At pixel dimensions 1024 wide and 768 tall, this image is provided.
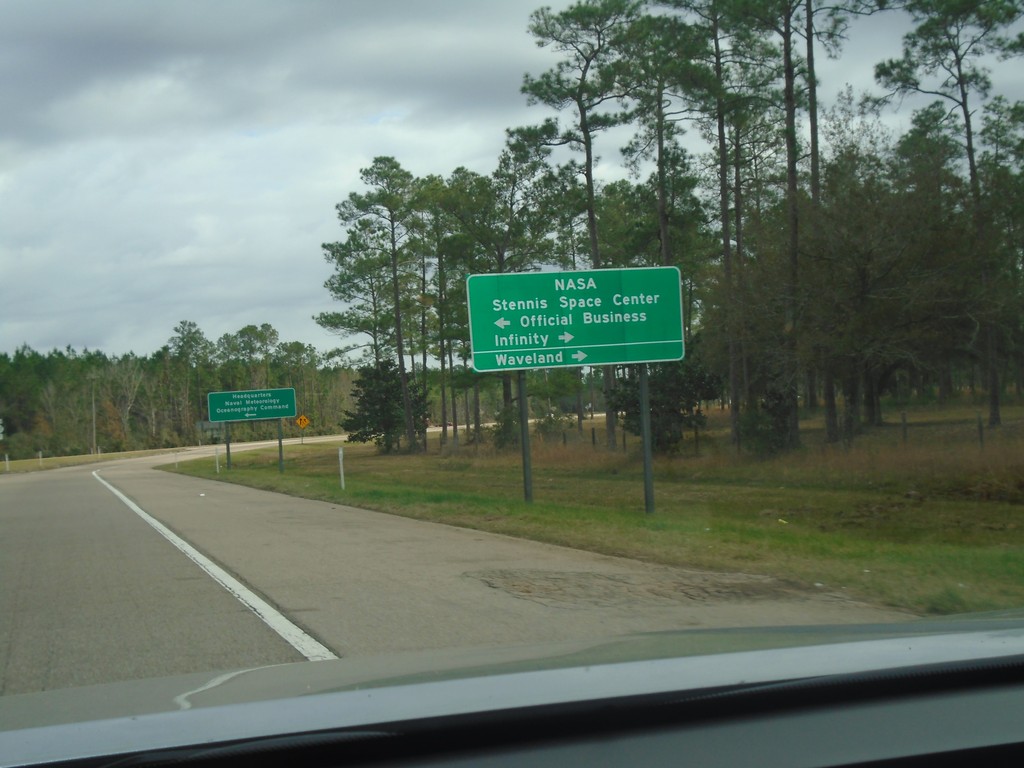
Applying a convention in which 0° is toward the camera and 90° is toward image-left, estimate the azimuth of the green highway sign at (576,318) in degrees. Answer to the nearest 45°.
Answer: approximately 0°
